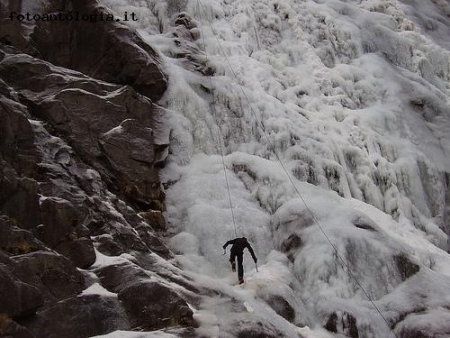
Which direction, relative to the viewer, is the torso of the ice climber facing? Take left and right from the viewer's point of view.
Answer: facing away from the viewer
